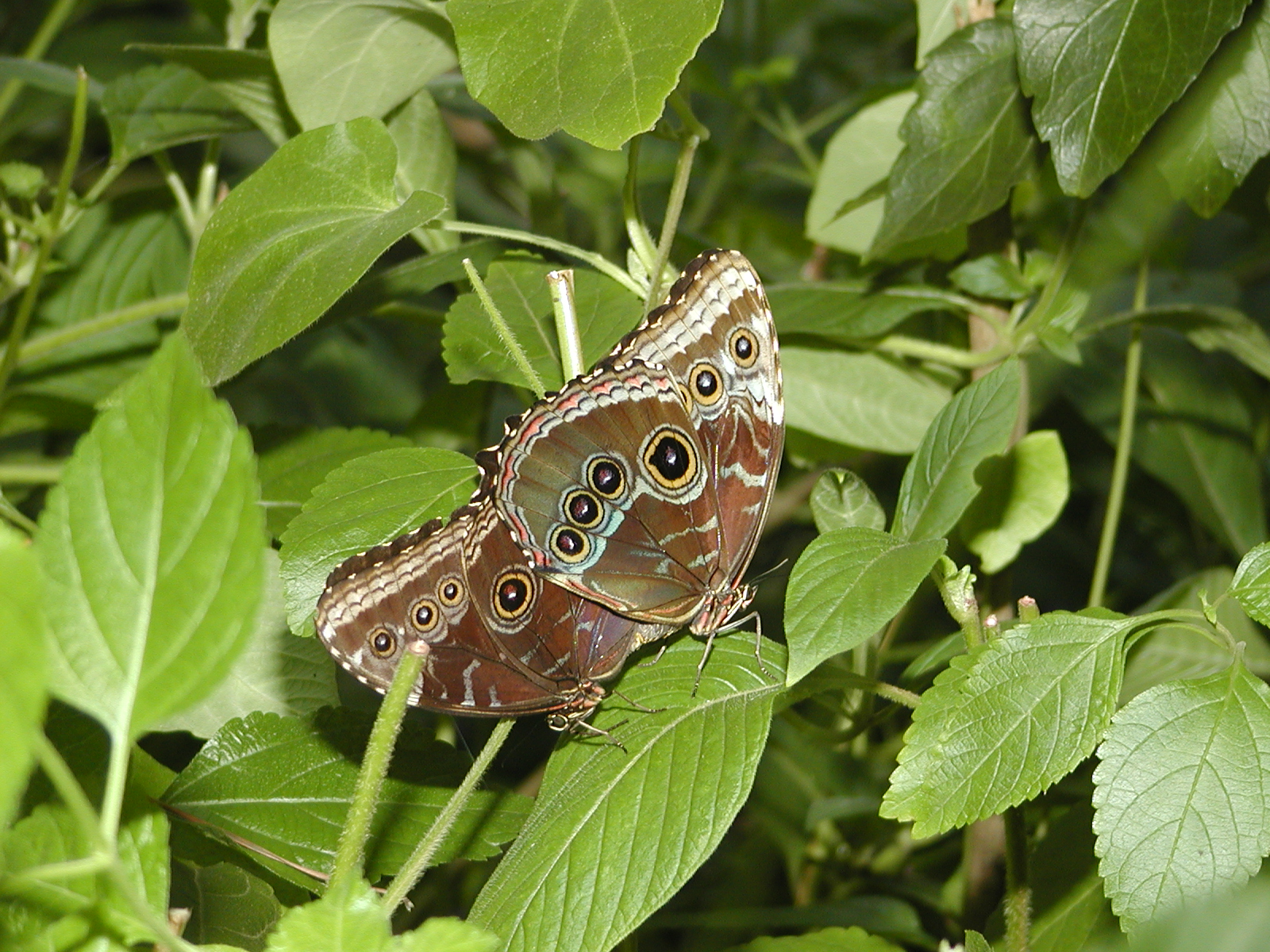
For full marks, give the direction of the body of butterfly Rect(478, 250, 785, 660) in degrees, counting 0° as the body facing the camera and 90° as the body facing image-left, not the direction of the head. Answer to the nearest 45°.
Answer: approximately 270°
